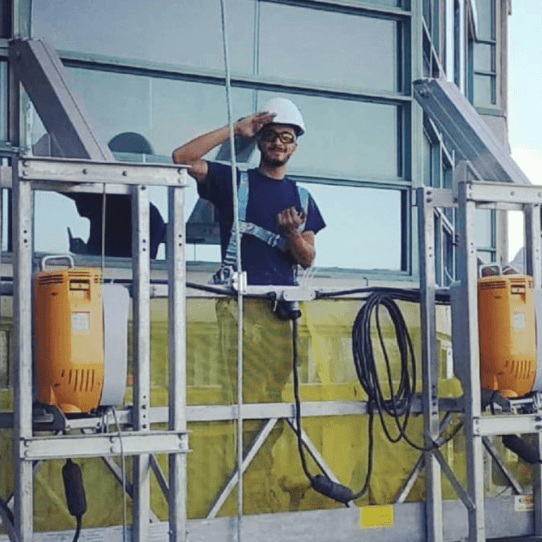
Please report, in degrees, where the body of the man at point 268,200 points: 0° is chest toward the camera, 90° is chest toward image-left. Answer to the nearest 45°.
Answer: approximately 0°

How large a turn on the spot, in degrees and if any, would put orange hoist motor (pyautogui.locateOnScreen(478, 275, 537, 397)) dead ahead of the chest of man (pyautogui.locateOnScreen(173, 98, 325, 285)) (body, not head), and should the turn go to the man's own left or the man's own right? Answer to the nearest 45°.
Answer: approximately 45° to the man's own left
